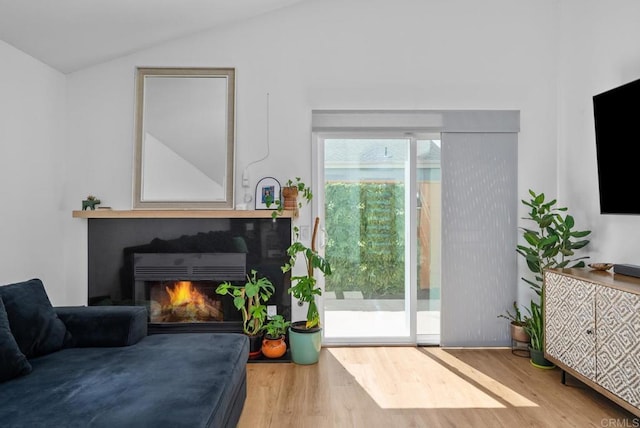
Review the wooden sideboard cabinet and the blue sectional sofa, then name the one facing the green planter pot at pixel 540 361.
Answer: the blue sectional sofa

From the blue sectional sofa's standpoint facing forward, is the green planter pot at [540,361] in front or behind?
in front

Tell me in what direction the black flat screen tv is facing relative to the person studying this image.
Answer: facing the viewer and to the left of the viewer

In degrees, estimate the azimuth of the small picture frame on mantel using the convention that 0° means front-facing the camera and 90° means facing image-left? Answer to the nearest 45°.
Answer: approximately 0°

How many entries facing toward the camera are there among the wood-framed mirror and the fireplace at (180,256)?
2

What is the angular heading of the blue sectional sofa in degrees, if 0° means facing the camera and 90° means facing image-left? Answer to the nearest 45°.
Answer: approximately 270°

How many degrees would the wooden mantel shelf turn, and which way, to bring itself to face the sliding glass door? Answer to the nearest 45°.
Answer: approximately 90° to its left

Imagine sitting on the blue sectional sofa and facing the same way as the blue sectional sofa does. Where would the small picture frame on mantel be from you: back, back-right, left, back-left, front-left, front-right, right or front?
front-left

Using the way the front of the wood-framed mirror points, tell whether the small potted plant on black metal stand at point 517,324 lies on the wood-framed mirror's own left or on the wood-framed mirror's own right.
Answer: on the wood-framed mirror's own left

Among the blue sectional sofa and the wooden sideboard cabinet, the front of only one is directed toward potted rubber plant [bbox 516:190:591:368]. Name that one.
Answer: the blue sectional sofa

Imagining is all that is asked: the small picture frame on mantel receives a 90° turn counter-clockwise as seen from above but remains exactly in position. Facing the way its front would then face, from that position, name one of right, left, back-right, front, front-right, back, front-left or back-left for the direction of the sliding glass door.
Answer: front

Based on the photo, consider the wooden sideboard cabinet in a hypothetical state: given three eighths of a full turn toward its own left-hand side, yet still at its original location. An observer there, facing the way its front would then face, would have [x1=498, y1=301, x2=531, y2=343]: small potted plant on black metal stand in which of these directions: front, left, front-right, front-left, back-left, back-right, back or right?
back-left
